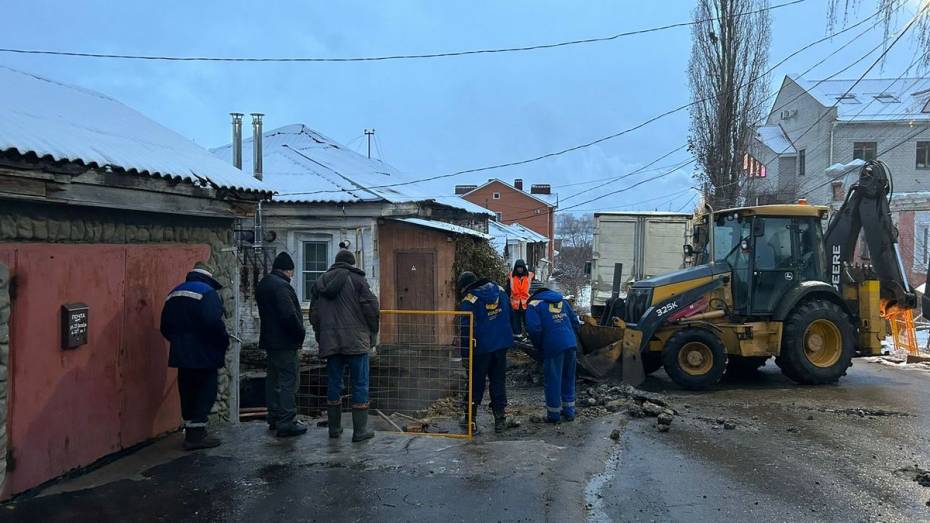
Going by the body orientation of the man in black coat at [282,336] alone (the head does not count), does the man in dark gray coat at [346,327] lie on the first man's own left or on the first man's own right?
on the first man's own right

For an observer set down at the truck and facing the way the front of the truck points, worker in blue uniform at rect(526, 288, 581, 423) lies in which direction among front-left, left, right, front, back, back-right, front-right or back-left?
back

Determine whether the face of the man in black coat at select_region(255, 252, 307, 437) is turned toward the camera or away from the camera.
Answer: away from the camera

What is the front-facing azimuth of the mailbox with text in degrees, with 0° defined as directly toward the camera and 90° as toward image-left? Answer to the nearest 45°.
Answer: approximately 315°

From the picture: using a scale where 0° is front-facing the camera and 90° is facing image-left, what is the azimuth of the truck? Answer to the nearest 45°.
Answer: approximately 180°

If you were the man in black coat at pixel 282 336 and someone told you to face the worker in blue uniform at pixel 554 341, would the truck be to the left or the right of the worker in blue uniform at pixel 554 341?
left

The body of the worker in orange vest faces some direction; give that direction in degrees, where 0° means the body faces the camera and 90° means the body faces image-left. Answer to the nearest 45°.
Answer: approximately 0°

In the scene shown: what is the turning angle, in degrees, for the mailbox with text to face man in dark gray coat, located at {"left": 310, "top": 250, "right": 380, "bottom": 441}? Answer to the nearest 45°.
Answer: approximately 45° to its left

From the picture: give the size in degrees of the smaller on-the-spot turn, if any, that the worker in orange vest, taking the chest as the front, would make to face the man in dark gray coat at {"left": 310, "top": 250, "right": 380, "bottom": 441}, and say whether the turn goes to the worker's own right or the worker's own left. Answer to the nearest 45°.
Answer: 0° — they already face them

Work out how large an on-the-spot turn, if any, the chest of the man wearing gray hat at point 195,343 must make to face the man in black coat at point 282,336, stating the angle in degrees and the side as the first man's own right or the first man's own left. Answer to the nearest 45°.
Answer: approximately 45° to the first man's own right

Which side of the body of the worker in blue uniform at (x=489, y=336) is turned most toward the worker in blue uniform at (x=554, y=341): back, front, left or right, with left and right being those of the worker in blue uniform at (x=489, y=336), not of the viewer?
right

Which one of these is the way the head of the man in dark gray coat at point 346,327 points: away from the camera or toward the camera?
away from the camera
